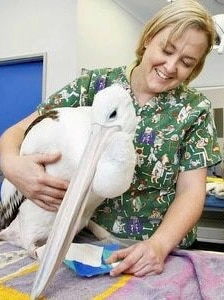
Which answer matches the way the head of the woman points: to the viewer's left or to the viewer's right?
to the viewer's left

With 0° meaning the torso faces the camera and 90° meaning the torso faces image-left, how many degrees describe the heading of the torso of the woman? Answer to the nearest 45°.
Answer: approximately 0°
